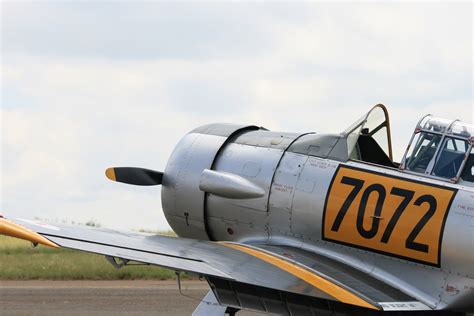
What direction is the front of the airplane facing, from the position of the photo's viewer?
facing away from the viewer and to the left of the viewer
